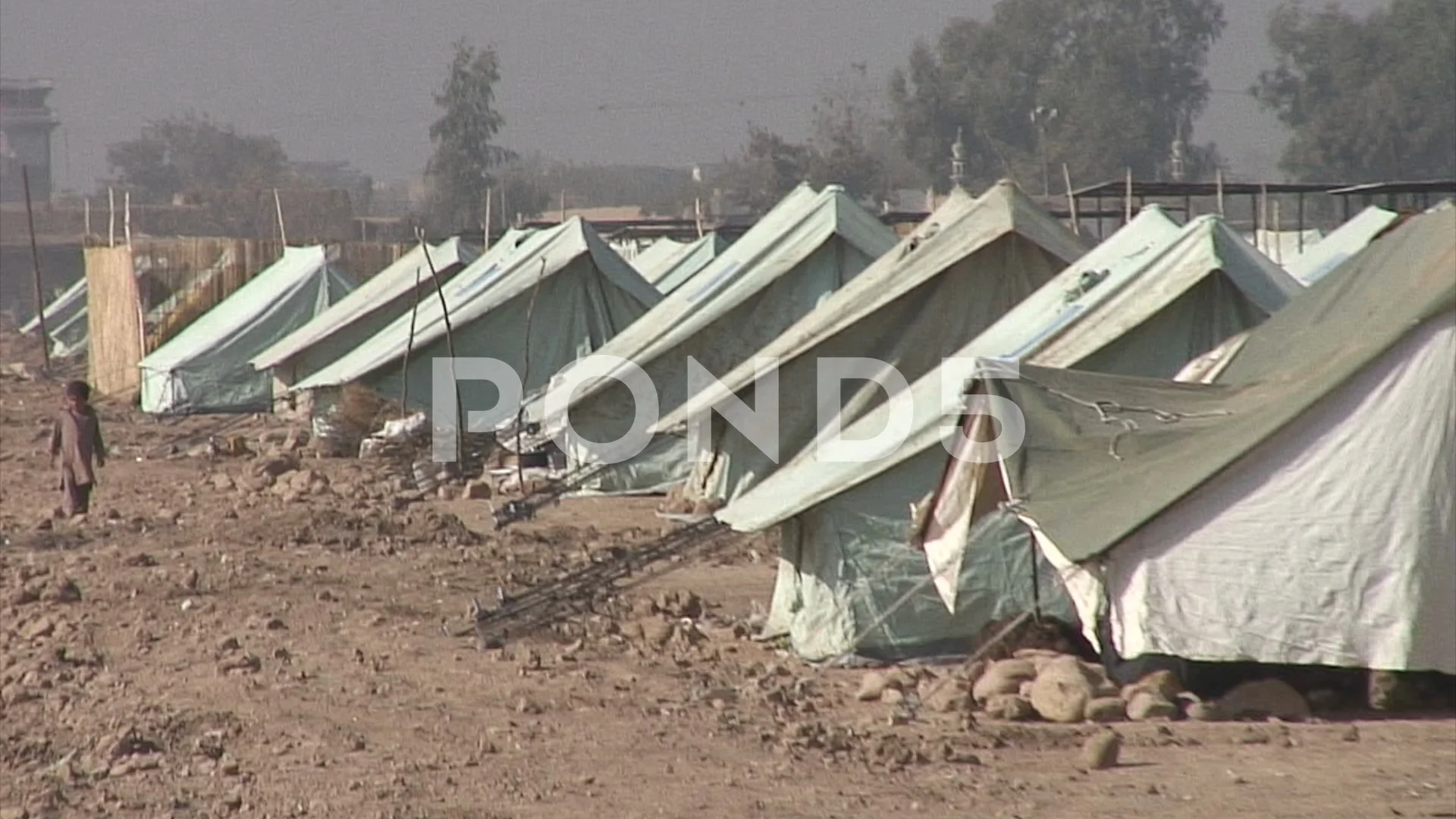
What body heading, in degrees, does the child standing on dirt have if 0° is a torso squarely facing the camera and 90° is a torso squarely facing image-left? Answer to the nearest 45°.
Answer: approximately 0°

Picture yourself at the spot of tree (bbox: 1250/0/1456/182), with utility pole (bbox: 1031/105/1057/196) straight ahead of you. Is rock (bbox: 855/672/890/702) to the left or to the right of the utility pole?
left

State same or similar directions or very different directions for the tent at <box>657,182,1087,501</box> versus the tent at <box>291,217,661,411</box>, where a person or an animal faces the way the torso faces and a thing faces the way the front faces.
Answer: same or similar directions

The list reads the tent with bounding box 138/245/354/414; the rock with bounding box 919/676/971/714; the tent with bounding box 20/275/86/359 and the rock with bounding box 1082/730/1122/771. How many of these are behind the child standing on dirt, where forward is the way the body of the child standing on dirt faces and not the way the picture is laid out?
2

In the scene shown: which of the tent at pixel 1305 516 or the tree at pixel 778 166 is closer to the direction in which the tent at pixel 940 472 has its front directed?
the tent

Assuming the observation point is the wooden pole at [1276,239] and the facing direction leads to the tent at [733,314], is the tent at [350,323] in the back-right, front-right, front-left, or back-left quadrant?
front-right

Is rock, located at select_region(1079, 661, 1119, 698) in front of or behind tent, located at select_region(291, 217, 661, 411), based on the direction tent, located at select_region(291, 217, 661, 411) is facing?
in front

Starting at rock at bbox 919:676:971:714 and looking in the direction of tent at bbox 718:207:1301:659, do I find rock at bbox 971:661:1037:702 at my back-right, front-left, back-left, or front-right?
front-right

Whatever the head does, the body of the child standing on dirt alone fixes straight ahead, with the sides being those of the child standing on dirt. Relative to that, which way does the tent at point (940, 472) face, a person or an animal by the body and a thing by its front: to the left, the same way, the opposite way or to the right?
the same way

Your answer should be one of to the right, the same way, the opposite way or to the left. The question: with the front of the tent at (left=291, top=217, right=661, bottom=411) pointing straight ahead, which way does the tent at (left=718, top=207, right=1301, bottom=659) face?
the same way

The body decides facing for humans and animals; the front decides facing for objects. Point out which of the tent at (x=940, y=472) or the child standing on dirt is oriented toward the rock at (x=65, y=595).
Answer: the child standing on dirt

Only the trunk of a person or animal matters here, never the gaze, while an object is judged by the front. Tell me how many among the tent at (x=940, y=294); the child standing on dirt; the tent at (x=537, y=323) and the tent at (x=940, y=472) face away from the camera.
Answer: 0

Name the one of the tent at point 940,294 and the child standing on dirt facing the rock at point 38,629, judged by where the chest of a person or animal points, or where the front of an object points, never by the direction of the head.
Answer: the child standing on dirt
